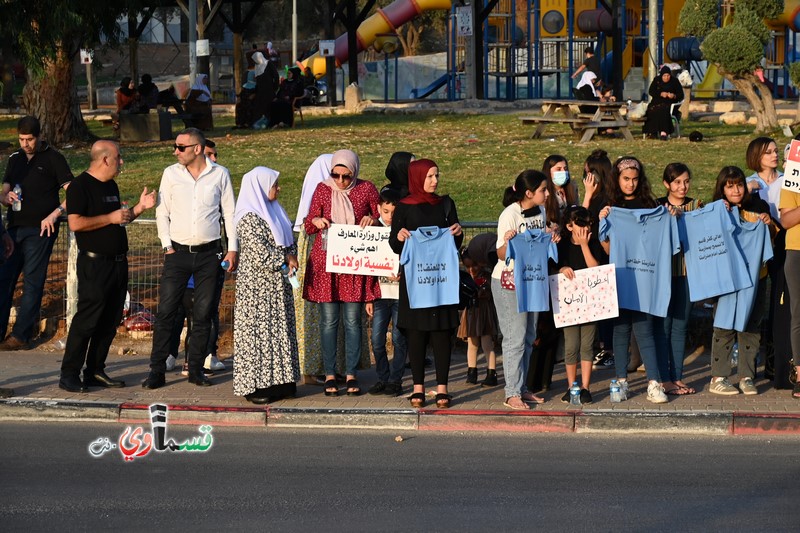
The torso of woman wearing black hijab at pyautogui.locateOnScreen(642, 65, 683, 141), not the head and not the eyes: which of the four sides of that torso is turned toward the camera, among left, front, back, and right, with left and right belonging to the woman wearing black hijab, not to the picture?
front

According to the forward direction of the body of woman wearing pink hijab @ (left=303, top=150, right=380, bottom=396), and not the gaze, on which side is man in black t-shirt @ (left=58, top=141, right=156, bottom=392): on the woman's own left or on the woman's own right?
on the woman's own right

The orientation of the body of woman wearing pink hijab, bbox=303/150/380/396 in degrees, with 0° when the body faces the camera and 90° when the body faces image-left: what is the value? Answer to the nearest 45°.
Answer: approximately 0°

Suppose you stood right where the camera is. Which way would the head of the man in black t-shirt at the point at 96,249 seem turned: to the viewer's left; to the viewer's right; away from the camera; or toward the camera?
to the viewer's right

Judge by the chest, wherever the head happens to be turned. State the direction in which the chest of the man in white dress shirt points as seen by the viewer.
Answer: toward the camera

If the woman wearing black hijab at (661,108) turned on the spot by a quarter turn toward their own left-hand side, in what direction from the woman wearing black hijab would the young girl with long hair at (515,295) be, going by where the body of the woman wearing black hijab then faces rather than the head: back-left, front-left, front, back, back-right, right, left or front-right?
right

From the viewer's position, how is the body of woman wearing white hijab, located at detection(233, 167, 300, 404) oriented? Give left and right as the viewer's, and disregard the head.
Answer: facing to the right of the viewer

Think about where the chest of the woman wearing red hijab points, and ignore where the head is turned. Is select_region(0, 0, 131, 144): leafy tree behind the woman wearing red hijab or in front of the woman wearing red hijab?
behind

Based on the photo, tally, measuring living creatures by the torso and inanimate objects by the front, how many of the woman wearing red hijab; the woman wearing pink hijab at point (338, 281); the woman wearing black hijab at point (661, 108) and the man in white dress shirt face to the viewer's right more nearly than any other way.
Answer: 0

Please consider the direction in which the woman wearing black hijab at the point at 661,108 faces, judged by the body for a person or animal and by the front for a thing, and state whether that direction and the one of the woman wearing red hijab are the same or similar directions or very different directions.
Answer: same or similar directions

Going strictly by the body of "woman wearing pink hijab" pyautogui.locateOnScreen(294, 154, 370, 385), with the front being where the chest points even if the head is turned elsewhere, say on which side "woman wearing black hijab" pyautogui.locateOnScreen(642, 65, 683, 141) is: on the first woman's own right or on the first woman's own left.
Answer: on the first woman's own left

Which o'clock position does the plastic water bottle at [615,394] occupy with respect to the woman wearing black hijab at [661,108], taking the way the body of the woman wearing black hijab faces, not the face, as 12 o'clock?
The plastic water bottle is roughly at 12 o'clock from the woman wearing black hijab.

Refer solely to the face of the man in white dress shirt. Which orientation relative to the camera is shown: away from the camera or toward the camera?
toward the camera

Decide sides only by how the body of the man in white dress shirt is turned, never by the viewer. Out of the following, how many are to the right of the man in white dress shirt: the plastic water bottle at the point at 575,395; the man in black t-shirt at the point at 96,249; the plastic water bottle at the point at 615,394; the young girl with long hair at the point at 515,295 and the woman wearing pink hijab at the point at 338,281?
1

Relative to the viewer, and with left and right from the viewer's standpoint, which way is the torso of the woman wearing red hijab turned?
facing the viewer

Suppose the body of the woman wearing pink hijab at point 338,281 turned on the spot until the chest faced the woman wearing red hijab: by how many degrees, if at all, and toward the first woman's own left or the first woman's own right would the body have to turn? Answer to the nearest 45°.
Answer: approximately 45° to the first woman's own left
